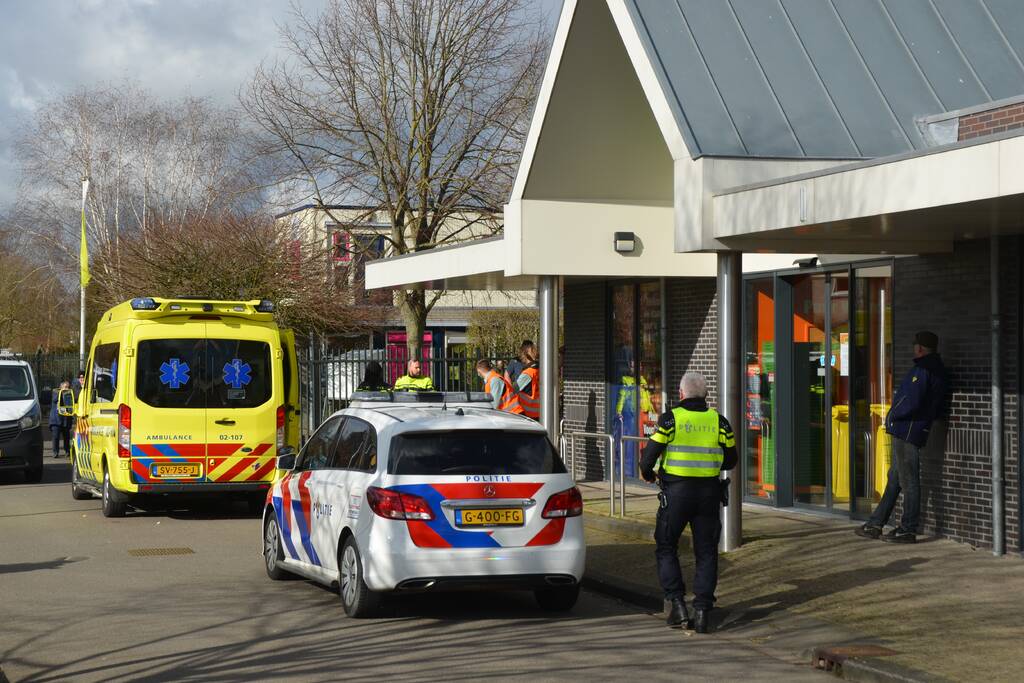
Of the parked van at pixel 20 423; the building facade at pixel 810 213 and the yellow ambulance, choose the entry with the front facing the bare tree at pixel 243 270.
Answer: the yellow ambulance

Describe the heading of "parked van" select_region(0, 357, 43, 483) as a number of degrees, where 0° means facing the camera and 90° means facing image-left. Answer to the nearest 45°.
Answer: approximately 0°

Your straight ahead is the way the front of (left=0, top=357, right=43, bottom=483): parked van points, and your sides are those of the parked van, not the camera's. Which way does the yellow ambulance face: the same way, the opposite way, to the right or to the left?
the opposite way

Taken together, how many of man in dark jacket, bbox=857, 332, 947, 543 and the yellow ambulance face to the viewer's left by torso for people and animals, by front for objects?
1

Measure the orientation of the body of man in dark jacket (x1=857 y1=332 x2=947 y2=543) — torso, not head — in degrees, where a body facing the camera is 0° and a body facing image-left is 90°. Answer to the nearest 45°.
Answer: approximately 90°

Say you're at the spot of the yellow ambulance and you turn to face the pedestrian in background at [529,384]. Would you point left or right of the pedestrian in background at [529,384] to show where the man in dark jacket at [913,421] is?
right

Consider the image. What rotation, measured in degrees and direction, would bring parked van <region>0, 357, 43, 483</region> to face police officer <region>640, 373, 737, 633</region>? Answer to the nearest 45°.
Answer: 0° — it already faces them

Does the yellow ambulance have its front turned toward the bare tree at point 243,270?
yes

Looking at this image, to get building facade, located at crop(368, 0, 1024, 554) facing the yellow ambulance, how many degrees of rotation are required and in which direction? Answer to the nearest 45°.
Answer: approximately 45° to its right

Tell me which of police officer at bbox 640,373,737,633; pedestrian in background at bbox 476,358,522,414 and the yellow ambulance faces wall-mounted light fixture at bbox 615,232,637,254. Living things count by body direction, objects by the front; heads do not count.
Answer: the police officer
